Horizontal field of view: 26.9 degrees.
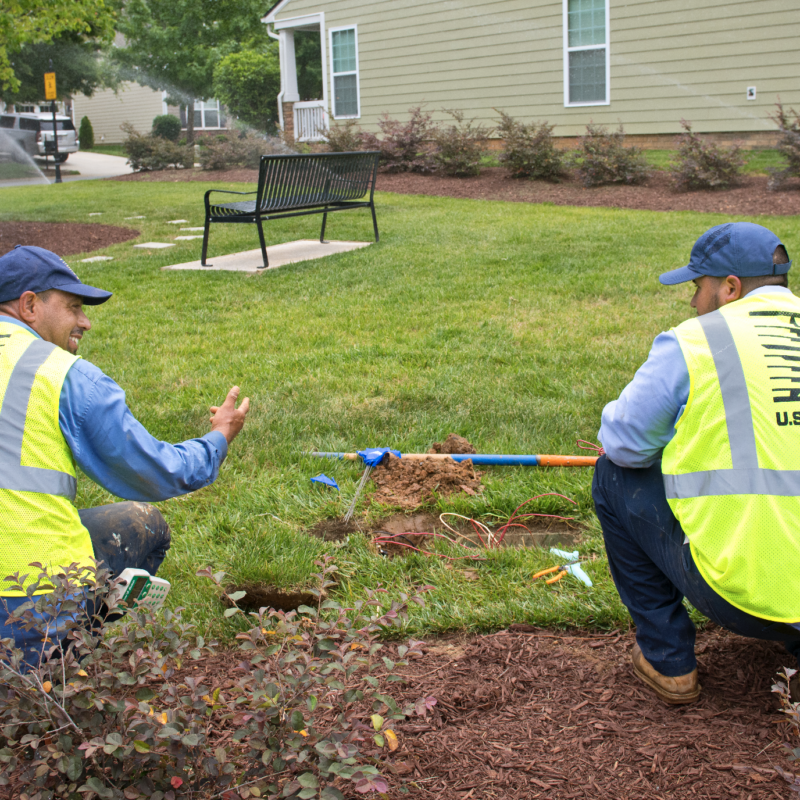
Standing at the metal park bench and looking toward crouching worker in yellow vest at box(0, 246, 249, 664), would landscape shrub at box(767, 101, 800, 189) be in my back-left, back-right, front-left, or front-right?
back-left

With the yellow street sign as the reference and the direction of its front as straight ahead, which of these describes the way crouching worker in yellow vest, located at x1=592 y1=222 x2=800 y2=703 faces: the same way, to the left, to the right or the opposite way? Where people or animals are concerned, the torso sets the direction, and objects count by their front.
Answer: the opposite way

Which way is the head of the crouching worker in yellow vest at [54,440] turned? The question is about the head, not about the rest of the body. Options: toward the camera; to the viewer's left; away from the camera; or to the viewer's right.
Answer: to the viewer's right

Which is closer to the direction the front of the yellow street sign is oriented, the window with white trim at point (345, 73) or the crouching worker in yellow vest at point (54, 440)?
the crouching worker in yellow vest

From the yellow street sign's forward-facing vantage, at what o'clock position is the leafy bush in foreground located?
The leafy bush in foreground is roughly at 12 o'clock from the yellow street sign.

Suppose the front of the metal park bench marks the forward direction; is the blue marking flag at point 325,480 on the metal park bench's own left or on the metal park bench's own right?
on the metal park bench's own left

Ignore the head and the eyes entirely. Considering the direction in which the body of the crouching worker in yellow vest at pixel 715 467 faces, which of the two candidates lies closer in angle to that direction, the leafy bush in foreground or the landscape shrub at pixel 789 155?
the landscape shrub

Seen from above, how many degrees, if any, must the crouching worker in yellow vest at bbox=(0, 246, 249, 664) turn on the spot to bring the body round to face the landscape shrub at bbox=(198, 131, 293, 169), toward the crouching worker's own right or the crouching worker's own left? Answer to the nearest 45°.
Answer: approximately 45° to the crouching worker's own left

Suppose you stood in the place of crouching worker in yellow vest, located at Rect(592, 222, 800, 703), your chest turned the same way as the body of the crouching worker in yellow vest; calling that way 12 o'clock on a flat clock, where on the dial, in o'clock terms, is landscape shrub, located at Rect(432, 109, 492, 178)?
The landscape shrub is roughly at 1 o'clock from the crouching worker in yellow vest.
